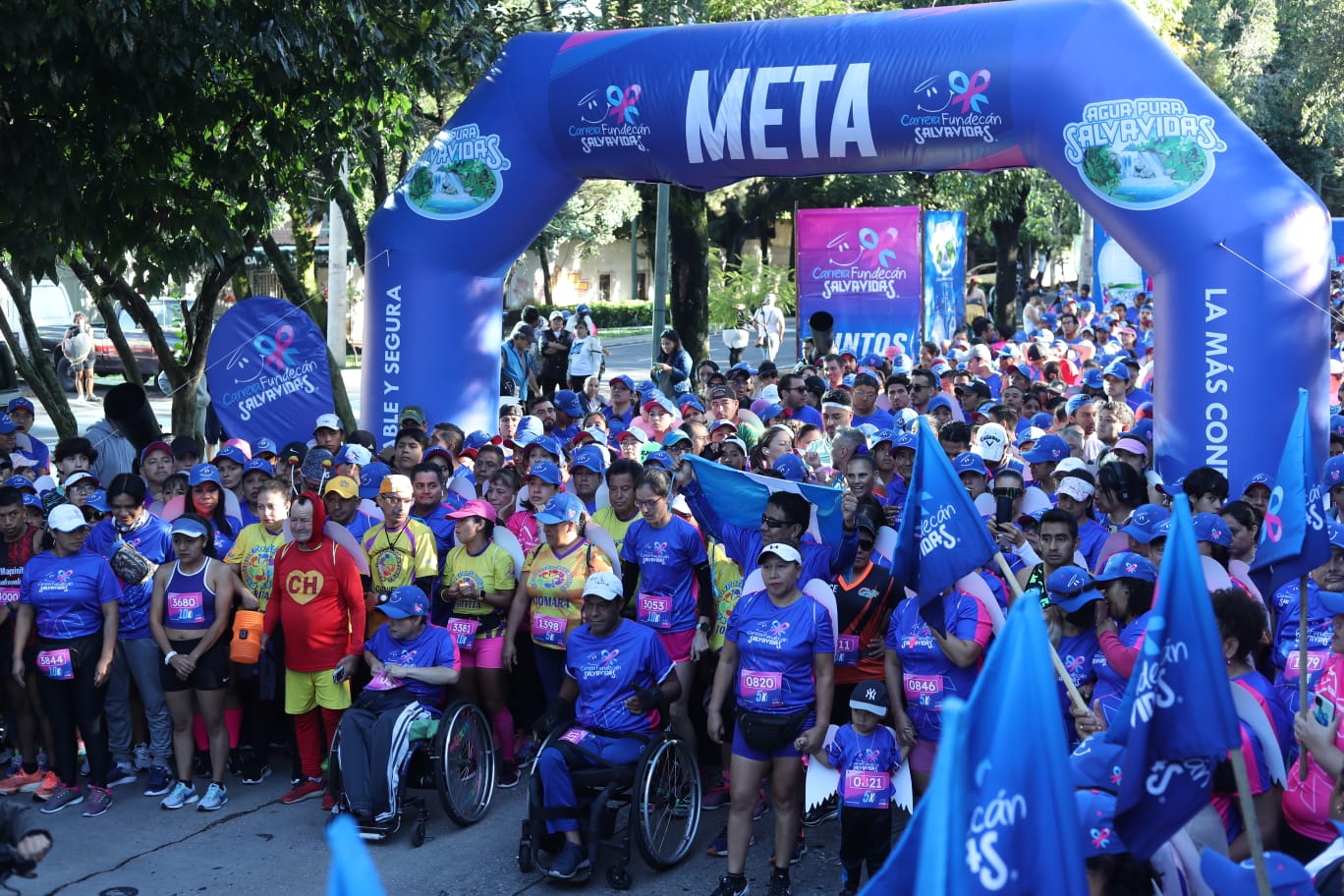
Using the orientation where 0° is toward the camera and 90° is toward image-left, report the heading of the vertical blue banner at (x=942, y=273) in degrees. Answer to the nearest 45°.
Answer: approximately 0°

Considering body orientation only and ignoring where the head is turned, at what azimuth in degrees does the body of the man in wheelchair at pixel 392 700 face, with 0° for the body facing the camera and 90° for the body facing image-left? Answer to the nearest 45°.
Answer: approximately 45°

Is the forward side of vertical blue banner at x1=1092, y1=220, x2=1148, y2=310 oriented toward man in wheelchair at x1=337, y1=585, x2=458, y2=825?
yes

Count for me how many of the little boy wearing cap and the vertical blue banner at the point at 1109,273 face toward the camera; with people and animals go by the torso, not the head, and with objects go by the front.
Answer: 2

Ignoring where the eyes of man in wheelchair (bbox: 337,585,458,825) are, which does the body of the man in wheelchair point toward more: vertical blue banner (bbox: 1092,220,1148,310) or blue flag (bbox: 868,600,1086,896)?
the blue flag

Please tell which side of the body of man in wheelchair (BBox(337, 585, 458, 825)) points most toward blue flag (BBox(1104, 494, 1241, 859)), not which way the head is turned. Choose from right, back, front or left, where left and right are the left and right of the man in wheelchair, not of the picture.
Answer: left

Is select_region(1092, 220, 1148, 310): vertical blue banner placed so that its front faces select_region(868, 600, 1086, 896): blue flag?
yes

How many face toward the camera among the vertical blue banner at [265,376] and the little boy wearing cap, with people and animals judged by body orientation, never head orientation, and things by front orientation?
2

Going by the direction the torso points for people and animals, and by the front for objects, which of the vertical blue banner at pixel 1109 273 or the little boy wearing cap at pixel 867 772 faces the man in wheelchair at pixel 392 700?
the vertical blue banner

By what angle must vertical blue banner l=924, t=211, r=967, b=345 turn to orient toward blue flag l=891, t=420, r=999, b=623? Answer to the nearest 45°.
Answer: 0° — it already faces it

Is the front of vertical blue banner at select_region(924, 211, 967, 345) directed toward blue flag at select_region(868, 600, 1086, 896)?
yes
